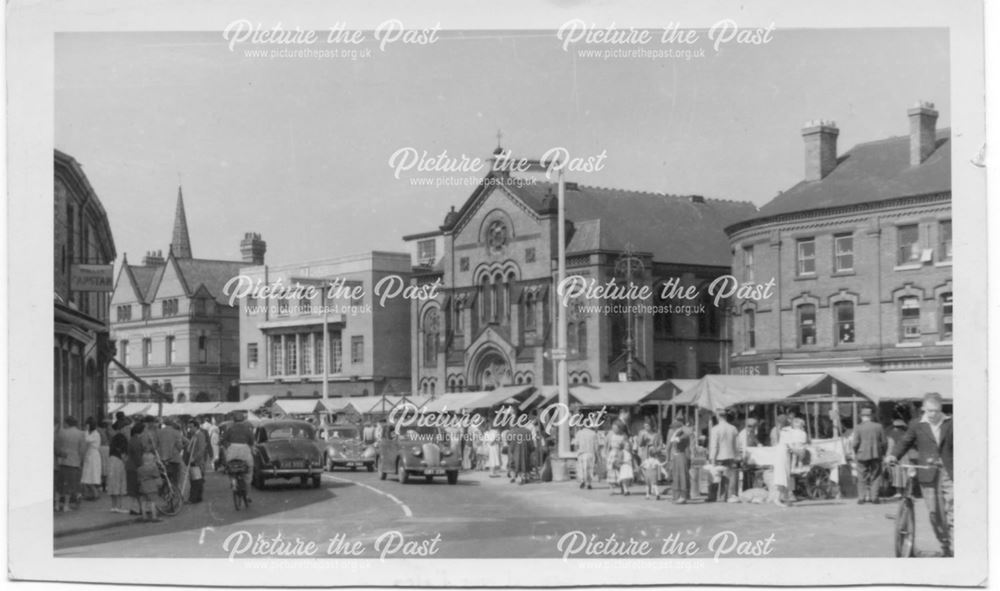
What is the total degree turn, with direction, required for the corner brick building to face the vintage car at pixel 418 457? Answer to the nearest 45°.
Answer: approximately 45° to its right

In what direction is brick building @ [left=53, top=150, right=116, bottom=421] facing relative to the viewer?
to the viewer's right

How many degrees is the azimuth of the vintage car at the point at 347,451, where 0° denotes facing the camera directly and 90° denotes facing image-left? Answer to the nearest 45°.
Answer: approximately 315°

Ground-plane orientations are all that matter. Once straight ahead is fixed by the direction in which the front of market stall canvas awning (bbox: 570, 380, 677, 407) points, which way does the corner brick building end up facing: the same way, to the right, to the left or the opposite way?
the same way

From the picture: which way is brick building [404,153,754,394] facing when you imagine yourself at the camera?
facing the viewer and to the left of the viewer

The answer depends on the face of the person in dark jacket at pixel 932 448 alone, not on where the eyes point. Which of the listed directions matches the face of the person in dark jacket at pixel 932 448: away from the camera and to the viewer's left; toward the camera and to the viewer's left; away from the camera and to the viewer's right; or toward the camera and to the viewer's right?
toward the camera and to the viewer's left

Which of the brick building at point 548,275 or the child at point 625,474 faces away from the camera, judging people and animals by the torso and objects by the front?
the child

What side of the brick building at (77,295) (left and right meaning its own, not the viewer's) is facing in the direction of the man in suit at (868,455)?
front
